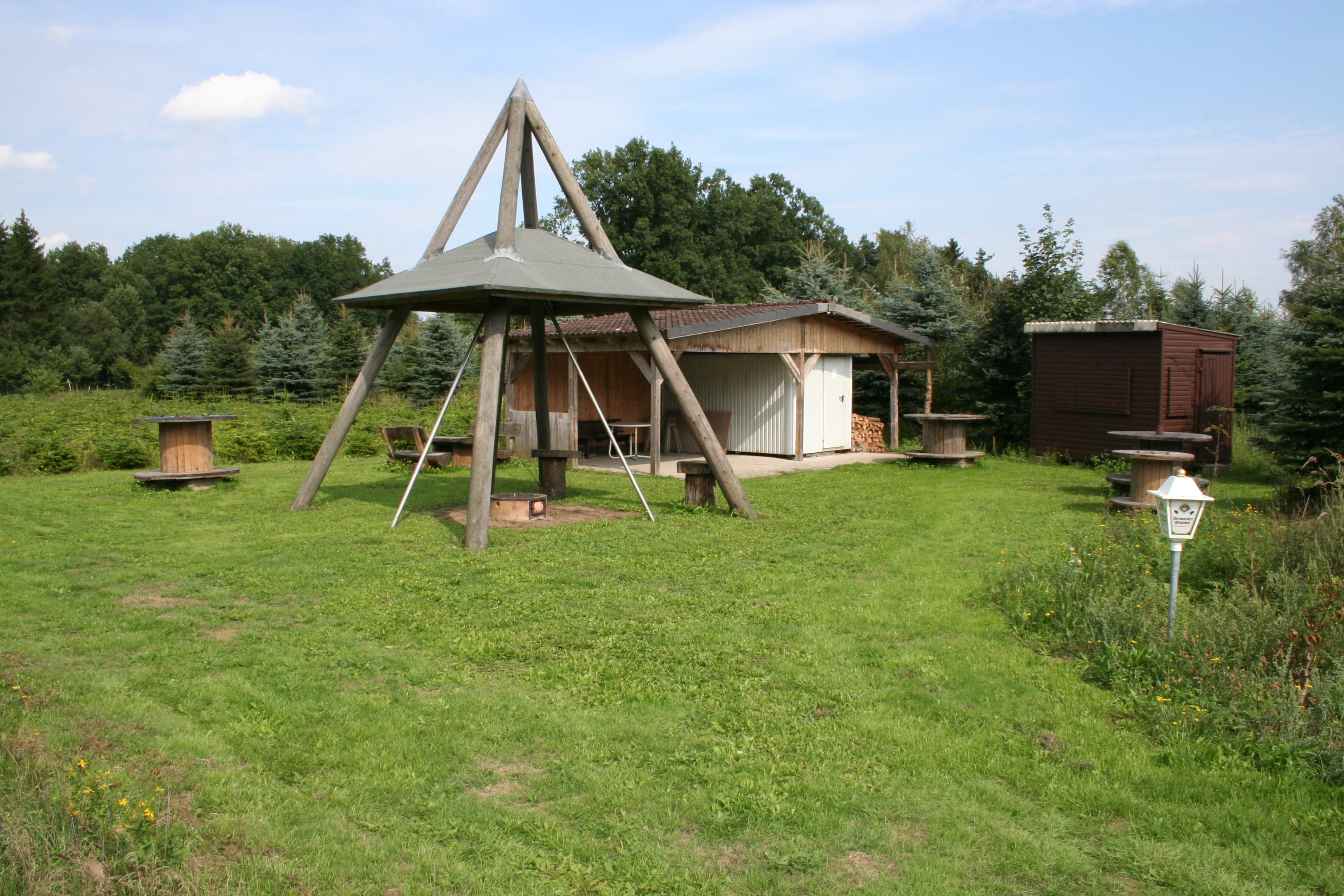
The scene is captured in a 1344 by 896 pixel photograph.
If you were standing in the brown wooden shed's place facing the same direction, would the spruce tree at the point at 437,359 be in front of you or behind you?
behind

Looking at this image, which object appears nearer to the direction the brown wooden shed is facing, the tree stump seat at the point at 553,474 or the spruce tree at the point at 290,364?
the tree stump seat

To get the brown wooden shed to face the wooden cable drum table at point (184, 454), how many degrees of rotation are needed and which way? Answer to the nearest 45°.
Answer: approximately 90° to its right

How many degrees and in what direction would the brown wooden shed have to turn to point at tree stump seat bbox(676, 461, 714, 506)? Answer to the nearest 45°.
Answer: approximately 90° to its right

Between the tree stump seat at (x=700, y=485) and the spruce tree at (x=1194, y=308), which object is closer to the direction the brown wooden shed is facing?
the tree stump seat

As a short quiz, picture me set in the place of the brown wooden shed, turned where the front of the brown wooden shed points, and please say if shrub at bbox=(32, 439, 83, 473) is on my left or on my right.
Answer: on my right

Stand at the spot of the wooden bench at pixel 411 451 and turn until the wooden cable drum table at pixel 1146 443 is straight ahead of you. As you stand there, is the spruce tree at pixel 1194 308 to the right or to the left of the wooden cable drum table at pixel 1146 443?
left

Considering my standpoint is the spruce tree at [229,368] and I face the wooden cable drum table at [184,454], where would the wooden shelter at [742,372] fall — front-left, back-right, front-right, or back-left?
front-left

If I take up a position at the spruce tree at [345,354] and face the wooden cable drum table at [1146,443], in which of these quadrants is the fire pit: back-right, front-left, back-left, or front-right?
front-right

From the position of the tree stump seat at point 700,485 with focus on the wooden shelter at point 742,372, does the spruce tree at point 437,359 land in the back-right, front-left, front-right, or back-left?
front-left

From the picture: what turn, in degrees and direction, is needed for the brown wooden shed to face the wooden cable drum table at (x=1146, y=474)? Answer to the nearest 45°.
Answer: approximately 45° to its right

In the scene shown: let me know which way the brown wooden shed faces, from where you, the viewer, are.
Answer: facing the viewer and to the right of the viewer

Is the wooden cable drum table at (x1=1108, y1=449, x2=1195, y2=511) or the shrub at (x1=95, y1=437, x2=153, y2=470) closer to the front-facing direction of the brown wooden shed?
the wooden cable drum table

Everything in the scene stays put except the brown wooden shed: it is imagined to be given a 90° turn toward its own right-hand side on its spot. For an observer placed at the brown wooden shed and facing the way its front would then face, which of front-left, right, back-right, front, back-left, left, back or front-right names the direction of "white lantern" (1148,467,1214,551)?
front-left

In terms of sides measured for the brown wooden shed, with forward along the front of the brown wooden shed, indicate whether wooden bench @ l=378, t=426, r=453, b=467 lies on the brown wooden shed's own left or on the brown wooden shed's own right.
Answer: on the brown wooden shed's own right

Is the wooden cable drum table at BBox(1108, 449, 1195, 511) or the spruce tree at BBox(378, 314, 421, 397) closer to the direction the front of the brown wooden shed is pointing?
the wooden cable drum table

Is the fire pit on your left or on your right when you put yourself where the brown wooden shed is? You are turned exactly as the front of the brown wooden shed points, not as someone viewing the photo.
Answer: on your right

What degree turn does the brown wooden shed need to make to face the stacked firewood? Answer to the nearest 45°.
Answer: approximately 180°

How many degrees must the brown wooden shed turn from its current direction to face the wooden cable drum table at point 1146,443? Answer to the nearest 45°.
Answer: approximately 45° to its right

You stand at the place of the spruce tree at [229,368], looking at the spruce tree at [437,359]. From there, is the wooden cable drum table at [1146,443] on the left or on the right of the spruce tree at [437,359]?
right
